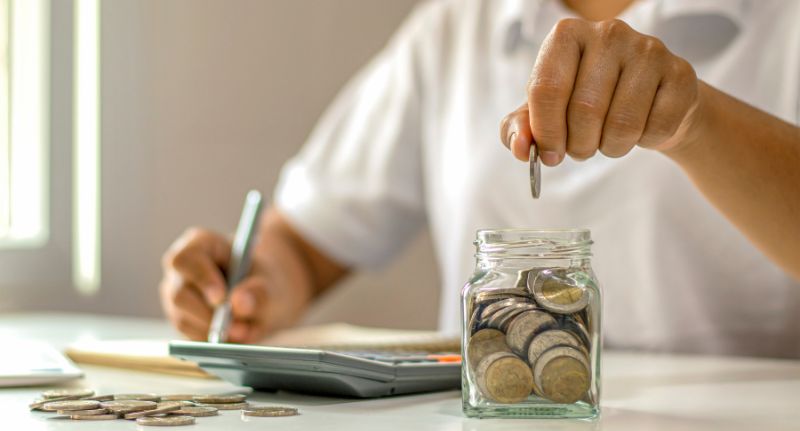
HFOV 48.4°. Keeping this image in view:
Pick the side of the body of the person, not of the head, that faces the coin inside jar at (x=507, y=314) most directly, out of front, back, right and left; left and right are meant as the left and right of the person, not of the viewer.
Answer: front

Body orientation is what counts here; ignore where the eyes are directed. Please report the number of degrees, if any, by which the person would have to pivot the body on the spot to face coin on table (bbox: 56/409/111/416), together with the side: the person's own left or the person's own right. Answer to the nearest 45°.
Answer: approximately 45° to the person's own right

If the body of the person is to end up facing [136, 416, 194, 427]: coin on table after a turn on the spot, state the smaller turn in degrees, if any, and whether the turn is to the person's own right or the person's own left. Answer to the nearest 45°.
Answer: approximately 45° to the person's own right

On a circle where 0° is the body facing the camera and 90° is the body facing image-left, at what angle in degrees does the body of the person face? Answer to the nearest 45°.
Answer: approximately 0°

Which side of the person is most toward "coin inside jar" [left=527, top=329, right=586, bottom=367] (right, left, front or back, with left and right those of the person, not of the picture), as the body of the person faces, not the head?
front

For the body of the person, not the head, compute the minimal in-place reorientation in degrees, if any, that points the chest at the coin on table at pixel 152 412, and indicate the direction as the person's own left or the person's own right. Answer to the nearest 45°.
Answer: approximately 45° to the person's own right
